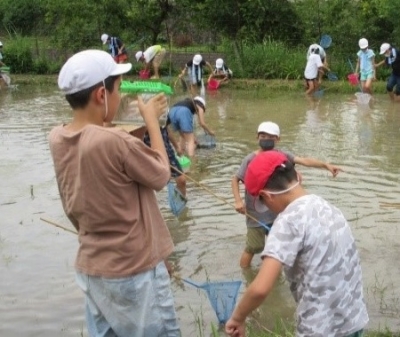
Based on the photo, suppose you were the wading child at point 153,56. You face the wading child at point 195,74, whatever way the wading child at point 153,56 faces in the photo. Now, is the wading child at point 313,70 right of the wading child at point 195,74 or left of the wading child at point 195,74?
left

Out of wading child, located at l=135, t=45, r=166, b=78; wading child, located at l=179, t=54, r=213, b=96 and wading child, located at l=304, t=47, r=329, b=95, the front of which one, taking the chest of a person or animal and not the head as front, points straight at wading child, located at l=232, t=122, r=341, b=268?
wading child, located at l=179, t=54, r=213, b=96

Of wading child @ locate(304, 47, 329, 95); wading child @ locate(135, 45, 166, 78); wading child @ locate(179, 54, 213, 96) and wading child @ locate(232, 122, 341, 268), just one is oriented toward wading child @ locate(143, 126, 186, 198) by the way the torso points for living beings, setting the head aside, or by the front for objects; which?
wading child @ locate(179, 54, 213, 96)

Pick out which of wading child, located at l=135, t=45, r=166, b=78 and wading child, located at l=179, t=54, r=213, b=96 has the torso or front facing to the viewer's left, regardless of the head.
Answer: wading child, located at l=135, t=45, r=166, b=78

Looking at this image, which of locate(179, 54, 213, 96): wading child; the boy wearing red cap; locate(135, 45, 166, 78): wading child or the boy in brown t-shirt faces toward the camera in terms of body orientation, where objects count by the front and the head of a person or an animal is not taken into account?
locate(179, 54, 213, 96): wading child
